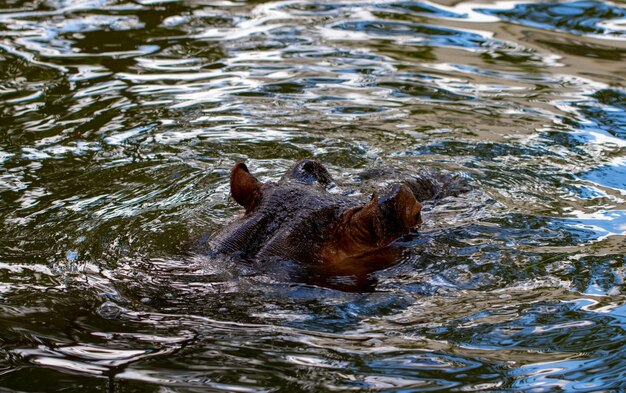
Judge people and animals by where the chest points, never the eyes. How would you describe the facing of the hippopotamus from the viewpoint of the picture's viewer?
facing away from the viewer and to the right of the viewer
